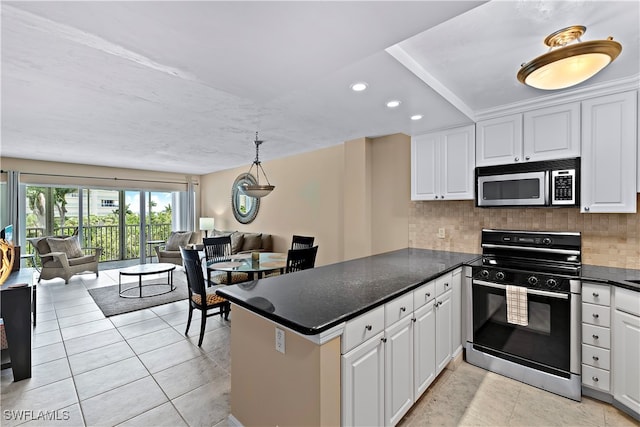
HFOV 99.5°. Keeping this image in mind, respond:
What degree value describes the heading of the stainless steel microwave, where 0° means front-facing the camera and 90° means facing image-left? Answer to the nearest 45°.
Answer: approximately 45°

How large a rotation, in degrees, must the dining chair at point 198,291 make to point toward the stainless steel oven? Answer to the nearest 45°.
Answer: approximately 90° to its right

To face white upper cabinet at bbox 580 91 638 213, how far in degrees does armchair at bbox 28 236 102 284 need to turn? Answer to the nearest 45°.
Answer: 0° — it already faces it

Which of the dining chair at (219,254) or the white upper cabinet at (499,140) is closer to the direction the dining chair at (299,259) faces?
the dining chair

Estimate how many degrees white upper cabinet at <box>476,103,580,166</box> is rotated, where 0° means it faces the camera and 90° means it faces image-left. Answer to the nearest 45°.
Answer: approximately 45°
